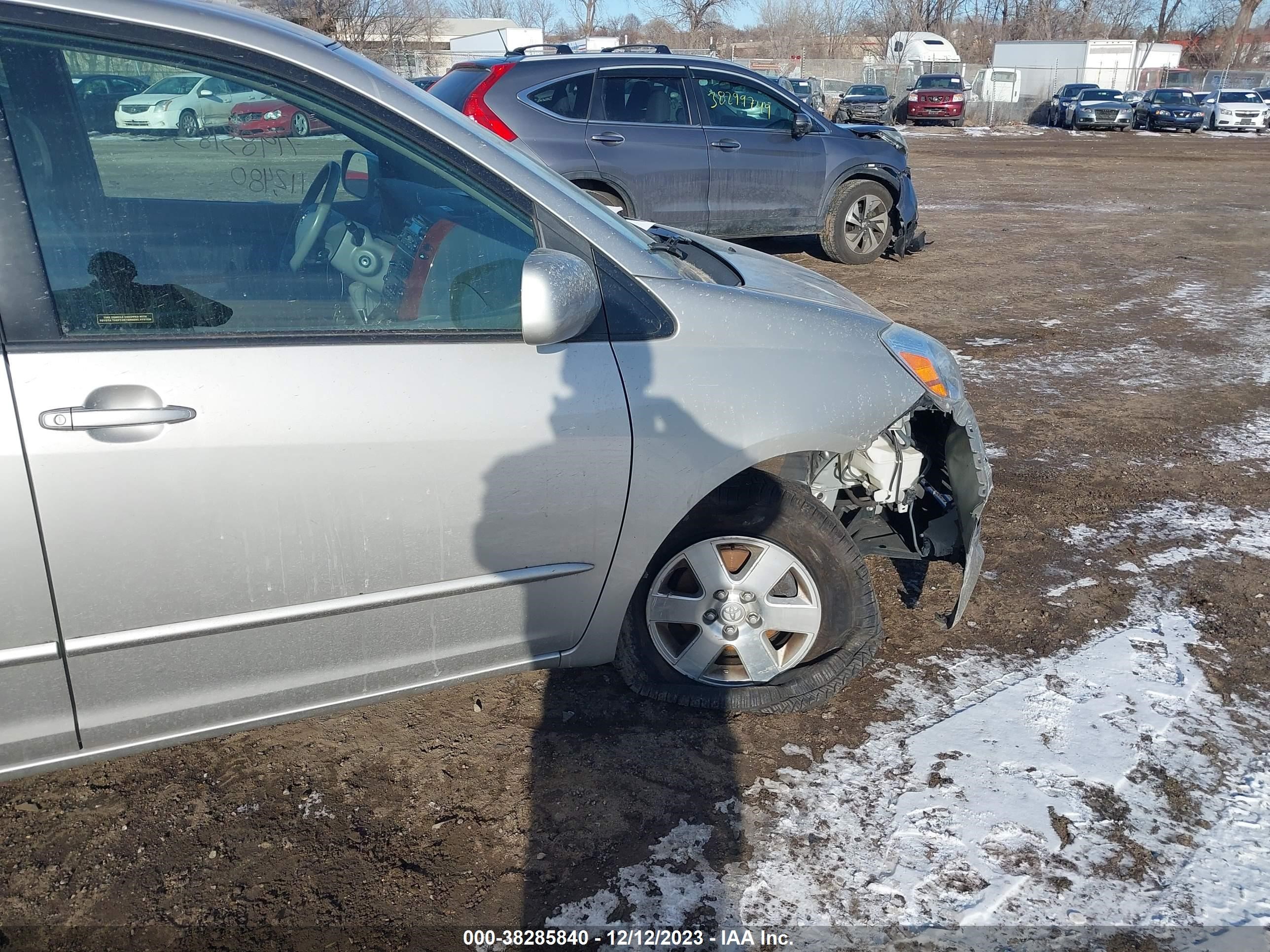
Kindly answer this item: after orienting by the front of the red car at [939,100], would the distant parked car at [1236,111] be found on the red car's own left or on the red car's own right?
on the red car's own left

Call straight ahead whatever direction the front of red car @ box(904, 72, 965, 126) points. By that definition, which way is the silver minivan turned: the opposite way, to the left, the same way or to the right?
to the left

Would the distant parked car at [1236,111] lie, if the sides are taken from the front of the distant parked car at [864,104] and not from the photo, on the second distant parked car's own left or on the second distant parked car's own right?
on the second distant parked car's own left

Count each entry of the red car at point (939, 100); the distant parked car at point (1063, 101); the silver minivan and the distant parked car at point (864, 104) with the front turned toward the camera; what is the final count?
3

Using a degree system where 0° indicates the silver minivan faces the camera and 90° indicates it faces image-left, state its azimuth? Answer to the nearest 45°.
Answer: approximately 270°

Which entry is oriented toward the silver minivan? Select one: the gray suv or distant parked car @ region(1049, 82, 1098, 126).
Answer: the distant parked car

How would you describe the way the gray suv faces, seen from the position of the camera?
facing to the right of the viewer

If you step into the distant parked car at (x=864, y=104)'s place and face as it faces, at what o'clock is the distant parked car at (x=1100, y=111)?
the distant parked car at (x=1100, y=111) is roughly at 9 o'clock from the distant parked car at (x=864, y=104).

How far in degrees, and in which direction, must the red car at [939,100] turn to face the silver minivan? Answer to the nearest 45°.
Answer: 0° — it already faces it

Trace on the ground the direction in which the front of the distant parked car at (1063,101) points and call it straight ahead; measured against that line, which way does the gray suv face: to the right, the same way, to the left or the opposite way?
to the left

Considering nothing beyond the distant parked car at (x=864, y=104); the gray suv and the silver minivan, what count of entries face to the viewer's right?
2

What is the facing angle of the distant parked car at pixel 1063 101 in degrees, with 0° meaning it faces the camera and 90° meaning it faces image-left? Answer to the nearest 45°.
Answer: approximately 0°

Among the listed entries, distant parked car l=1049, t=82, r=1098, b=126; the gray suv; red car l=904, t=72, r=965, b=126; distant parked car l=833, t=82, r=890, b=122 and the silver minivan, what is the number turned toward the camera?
3
